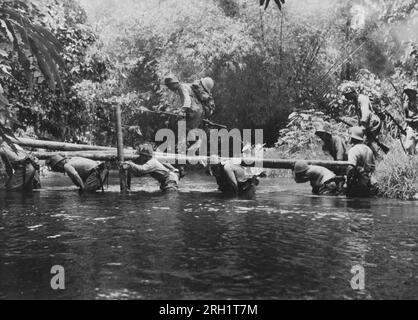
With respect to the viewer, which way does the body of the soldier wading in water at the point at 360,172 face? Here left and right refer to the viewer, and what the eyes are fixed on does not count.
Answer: facing away from the viewer and to the left of the viewer

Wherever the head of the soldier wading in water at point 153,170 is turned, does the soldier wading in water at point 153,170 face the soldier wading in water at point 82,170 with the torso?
yes

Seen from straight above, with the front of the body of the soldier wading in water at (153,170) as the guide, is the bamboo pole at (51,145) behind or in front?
in front

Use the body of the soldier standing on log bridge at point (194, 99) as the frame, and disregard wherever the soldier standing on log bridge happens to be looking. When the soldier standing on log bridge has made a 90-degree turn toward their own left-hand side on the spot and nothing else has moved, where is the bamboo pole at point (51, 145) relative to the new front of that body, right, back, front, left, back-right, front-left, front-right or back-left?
right

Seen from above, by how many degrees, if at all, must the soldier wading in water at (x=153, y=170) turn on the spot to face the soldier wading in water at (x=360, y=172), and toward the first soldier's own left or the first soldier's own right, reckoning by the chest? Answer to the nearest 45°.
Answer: approximately 180°

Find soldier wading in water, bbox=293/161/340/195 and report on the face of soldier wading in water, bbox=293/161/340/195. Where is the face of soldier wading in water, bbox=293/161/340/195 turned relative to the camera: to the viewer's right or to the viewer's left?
to the viewer's left

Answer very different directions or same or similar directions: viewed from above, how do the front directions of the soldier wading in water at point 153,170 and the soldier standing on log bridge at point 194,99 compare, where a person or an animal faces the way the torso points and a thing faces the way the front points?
same or similar directions

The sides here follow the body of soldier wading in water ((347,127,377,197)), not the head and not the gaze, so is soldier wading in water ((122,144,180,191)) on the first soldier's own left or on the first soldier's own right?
on the first soldier's own left

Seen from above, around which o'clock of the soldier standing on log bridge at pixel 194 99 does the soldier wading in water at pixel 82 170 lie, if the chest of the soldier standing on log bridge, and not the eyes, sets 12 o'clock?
The soldier wading in water is roughly at 11 o'clock from the soldier standing on log bridge.

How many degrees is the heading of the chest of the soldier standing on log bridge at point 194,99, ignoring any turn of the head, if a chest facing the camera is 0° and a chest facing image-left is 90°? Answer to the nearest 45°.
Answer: approximately 90°

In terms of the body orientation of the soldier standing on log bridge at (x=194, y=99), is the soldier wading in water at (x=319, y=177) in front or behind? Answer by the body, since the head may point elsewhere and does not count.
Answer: behind

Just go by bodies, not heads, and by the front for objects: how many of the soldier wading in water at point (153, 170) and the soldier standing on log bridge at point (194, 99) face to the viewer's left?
2

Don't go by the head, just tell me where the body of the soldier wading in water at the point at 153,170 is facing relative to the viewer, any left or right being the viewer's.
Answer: facing to the left of the viewer
